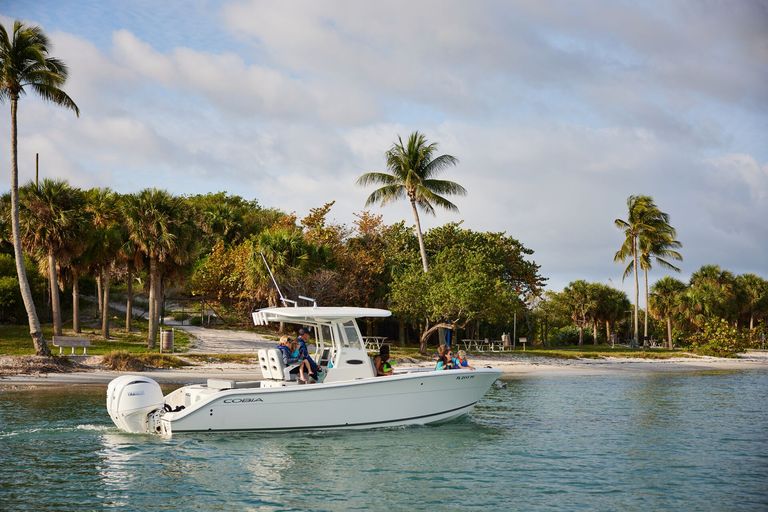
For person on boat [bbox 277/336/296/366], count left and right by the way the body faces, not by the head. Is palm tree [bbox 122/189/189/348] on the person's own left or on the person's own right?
on the person's own left

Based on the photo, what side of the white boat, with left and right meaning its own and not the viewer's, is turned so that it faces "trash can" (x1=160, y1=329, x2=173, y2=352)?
left

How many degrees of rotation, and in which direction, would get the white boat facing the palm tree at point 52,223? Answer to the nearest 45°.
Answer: approximately 135° to its left

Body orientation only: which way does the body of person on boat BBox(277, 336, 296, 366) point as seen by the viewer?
to the viewer's right

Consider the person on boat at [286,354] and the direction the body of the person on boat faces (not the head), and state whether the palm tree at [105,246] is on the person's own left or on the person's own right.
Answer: on the person's own left

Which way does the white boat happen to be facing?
to the viewer's right

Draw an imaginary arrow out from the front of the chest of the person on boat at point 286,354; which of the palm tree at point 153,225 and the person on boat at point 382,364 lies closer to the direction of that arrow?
the person on boat
